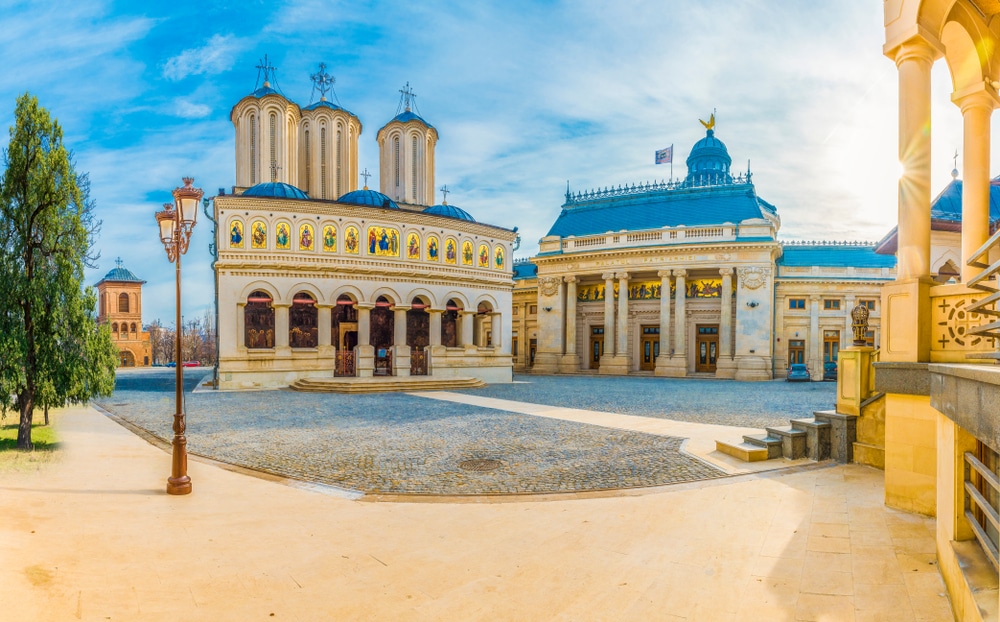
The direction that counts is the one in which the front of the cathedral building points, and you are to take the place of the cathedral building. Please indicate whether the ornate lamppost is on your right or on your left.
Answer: on your right

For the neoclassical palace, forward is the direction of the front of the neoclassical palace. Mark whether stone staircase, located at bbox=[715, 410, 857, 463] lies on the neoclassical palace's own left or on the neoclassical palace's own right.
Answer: on the neoclassical palace's own left

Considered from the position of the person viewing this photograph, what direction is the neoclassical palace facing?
facing the viewer and to the left of the viewer

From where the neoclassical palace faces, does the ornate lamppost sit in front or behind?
in front

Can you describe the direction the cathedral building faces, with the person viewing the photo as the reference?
facing the viewer and to the right of the viewer

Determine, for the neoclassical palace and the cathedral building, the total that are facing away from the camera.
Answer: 0

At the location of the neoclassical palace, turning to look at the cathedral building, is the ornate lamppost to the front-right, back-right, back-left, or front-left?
front-left
